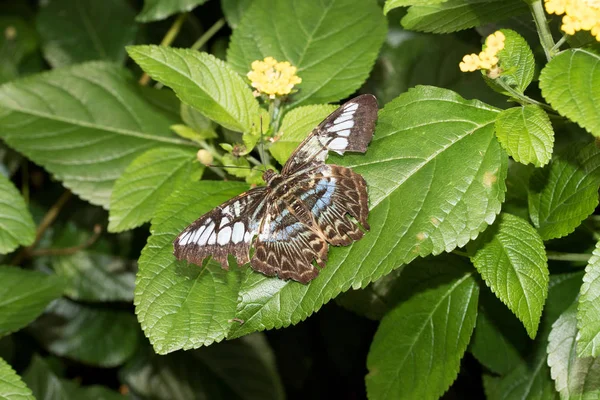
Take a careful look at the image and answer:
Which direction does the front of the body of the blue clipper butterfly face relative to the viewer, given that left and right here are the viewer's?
facing away from the viewer and to the left of the viewer

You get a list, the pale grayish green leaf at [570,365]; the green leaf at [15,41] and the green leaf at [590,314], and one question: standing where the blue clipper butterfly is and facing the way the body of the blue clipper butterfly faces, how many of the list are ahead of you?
1

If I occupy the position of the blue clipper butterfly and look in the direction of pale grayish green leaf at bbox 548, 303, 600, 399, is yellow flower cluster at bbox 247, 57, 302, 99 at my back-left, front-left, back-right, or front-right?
back-left

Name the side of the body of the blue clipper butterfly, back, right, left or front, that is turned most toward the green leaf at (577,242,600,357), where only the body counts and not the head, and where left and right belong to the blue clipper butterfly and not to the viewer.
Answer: back

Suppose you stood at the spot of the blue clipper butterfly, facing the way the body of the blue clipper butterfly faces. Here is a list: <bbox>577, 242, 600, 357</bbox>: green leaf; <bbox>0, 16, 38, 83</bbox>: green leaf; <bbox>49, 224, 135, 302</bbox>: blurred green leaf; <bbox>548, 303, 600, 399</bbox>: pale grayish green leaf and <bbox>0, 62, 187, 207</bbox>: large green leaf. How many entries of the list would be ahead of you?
3

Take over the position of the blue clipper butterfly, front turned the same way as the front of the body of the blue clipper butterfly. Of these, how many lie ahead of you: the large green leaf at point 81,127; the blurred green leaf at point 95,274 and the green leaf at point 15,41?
3

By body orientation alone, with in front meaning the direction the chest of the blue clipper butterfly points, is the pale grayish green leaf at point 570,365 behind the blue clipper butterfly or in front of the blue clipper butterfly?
behind

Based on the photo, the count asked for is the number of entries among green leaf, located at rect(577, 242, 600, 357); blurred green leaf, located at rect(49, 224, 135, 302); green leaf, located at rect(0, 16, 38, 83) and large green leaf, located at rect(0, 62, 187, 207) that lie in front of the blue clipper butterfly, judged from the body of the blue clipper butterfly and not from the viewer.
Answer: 3

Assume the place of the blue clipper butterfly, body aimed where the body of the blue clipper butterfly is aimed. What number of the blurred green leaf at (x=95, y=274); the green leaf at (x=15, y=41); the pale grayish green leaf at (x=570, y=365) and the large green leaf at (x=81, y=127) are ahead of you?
3
